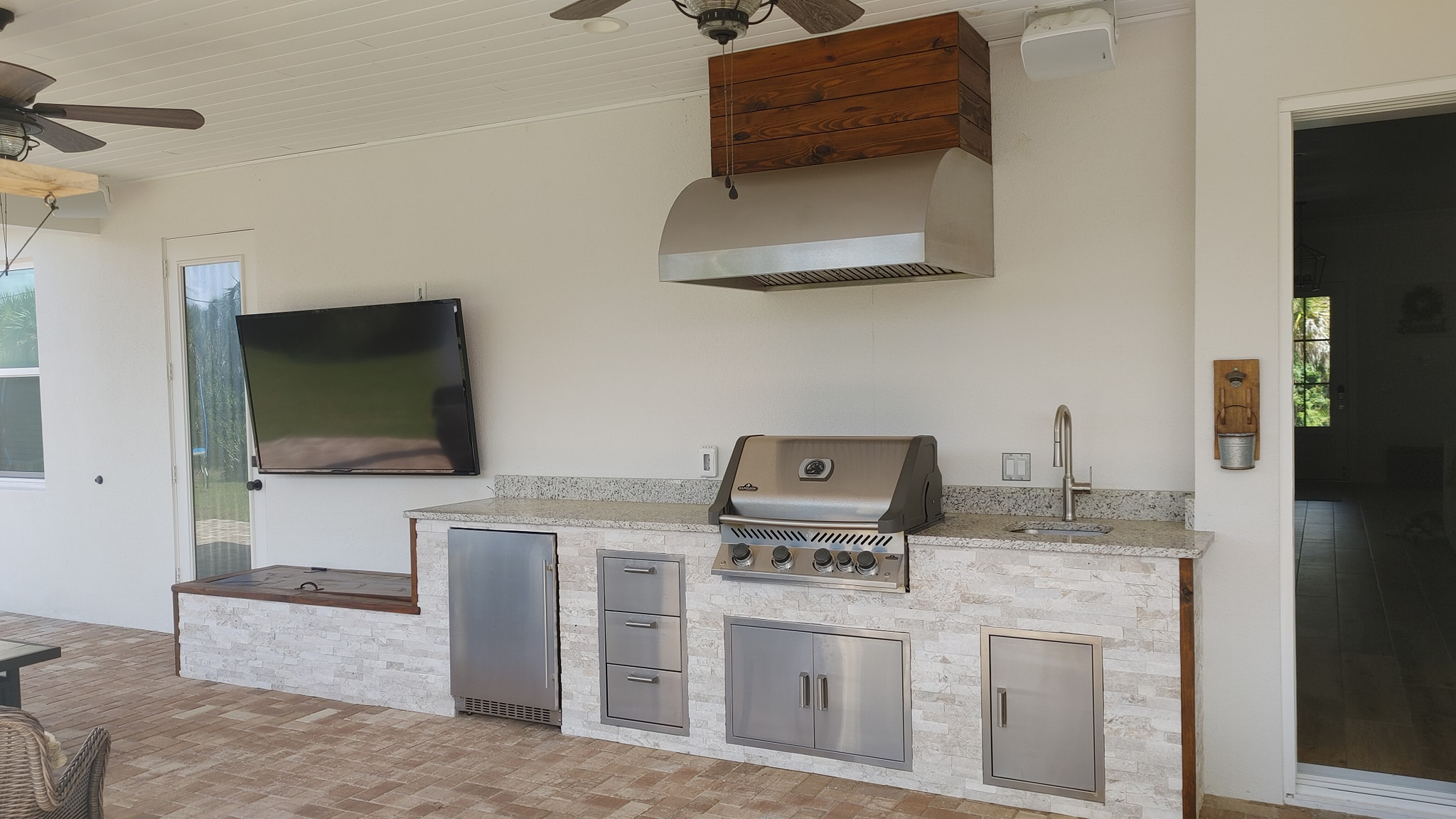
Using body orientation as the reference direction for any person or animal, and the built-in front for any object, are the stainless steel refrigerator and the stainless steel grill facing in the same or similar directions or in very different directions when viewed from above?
same or similar directions

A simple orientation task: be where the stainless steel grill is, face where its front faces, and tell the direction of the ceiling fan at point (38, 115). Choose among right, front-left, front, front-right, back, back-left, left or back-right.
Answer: right

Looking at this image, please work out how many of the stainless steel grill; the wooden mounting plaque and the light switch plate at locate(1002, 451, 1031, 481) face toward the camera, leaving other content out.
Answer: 3

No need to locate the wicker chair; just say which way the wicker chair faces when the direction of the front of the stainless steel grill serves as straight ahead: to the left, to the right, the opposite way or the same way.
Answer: the opposite way

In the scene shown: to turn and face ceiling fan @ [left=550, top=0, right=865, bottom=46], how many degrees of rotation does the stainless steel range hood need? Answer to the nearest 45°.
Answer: approximately 45° to its left

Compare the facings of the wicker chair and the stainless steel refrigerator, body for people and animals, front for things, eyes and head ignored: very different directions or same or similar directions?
very different directions

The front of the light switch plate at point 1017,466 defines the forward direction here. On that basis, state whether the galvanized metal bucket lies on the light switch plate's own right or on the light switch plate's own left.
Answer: on the light switch plate's own left

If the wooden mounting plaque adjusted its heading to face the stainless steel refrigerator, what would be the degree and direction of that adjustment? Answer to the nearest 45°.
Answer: approximately 90° to its right

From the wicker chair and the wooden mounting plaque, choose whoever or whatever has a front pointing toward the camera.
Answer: the wooden mounting plaque

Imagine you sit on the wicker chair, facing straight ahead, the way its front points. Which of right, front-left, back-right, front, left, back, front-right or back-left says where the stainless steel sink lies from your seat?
front-right

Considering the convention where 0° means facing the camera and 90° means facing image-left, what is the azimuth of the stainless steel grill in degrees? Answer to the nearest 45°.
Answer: approximately 0°

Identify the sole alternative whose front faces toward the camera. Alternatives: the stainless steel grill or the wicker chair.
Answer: the stainless steel grill

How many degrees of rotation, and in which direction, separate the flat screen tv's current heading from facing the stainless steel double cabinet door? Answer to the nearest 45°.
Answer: approximately 90° to its left

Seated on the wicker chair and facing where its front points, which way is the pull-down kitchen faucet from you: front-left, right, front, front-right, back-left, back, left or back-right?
front-right

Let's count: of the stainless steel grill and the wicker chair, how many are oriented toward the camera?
1
